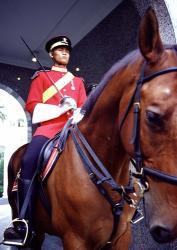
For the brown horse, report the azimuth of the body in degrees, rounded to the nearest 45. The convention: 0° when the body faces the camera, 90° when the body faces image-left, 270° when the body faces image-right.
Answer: approximately 315°
